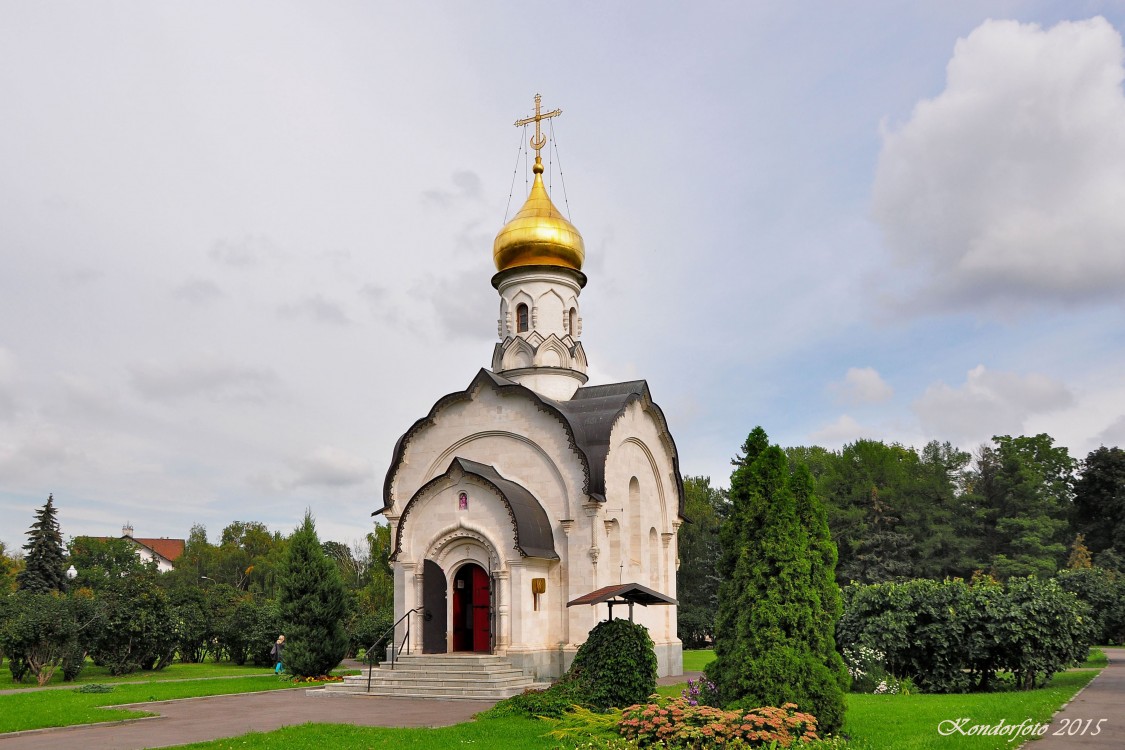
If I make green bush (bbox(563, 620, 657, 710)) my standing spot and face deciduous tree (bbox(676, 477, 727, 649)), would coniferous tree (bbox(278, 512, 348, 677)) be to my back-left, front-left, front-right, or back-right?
front-left

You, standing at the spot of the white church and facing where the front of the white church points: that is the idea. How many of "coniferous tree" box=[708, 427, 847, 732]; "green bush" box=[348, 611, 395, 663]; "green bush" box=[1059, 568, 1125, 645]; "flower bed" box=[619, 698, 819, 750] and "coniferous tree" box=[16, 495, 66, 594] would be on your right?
2

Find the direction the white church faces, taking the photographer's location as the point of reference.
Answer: facing the viewer and to the left of the viewer

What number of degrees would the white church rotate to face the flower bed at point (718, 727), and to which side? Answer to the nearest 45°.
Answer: approximately 45° to its left

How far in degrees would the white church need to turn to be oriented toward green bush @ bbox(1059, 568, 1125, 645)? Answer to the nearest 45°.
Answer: approximately 135° to its left

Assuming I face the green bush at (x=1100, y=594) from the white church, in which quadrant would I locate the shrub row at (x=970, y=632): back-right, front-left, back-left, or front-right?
front-right

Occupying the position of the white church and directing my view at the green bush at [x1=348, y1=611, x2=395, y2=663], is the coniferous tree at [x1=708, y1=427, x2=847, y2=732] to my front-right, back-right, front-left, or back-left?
back-left

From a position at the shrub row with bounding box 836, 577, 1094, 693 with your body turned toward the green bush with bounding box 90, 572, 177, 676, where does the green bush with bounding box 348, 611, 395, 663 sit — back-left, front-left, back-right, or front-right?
front-right

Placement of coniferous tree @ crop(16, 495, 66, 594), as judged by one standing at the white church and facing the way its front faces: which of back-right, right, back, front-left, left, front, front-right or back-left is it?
right

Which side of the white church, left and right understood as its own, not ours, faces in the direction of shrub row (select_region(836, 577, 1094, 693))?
left

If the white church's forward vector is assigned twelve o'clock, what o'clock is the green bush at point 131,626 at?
The green bush is roughly at 2 o'clock from the white church.

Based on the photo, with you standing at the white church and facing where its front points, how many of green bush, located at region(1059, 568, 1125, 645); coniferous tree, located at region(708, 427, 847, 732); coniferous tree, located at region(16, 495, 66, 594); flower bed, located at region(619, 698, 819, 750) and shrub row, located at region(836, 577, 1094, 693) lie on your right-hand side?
1

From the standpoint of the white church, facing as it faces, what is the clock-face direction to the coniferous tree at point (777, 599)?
The coniferous tree is roughly at 10 o'clock from the white church.

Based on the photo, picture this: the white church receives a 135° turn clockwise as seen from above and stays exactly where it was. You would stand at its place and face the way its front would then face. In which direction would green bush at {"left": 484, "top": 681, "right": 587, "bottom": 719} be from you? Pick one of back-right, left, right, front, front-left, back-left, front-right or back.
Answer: back

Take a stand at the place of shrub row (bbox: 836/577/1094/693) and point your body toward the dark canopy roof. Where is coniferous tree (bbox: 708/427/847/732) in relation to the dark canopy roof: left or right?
left

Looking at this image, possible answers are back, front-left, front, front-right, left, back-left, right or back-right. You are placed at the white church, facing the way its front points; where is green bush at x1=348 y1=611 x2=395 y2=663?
right

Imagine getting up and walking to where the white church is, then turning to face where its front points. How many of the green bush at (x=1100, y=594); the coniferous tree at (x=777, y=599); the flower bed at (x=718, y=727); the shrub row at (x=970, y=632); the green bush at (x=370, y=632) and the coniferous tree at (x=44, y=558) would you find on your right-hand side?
2
